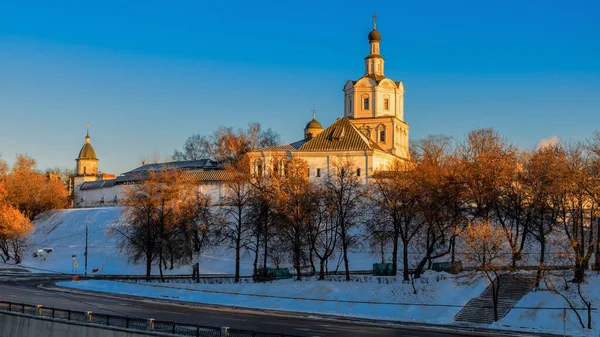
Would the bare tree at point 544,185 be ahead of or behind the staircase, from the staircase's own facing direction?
behind

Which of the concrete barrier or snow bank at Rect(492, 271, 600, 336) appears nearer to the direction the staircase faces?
the concrete barrier

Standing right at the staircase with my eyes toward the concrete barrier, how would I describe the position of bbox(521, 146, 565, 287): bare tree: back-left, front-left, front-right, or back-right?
back-right

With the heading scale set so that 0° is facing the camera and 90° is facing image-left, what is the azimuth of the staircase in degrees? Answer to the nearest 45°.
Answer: approximately 45°

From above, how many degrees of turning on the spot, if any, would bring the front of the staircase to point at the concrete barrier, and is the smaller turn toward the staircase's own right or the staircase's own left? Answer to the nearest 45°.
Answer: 0° — it already faces it

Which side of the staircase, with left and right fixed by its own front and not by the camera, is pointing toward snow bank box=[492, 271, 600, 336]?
left

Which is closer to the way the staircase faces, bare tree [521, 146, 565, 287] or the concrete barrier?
the concrete barrier
